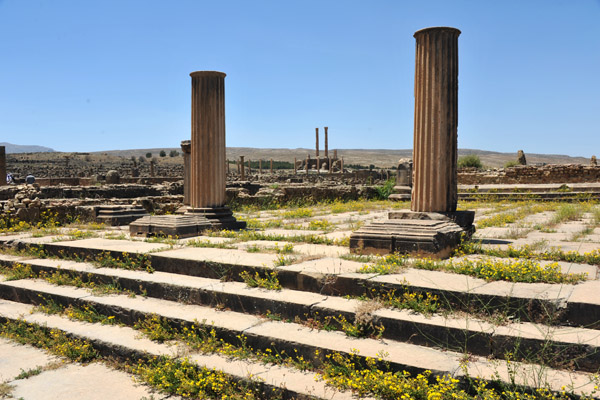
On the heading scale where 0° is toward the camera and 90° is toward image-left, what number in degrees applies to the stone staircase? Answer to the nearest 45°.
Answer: approximately 45°

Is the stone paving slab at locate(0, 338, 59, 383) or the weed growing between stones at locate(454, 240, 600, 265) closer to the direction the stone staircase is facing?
the stone paving slab

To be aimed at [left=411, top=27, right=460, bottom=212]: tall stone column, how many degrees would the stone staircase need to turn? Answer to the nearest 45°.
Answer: approximately 180°

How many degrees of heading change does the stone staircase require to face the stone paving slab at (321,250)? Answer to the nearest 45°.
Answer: approximately 135° to its right

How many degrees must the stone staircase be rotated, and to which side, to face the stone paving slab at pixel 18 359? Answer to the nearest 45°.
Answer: approximately 45° to its right

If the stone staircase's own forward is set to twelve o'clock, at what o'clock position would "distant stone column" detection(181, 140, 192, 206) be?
The distant stone column is roughly at 4 o'clock from the stone staircase.

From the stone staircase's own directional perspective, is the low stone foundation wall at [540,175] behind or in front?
behind

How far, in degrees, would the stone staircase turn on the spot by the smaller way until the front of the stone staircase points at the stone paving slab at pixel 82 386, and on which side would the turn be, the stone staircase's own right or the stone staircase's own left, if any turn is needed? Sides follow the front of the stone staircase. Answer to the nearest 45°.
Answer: approximately 45° to the stone staircase's own right
